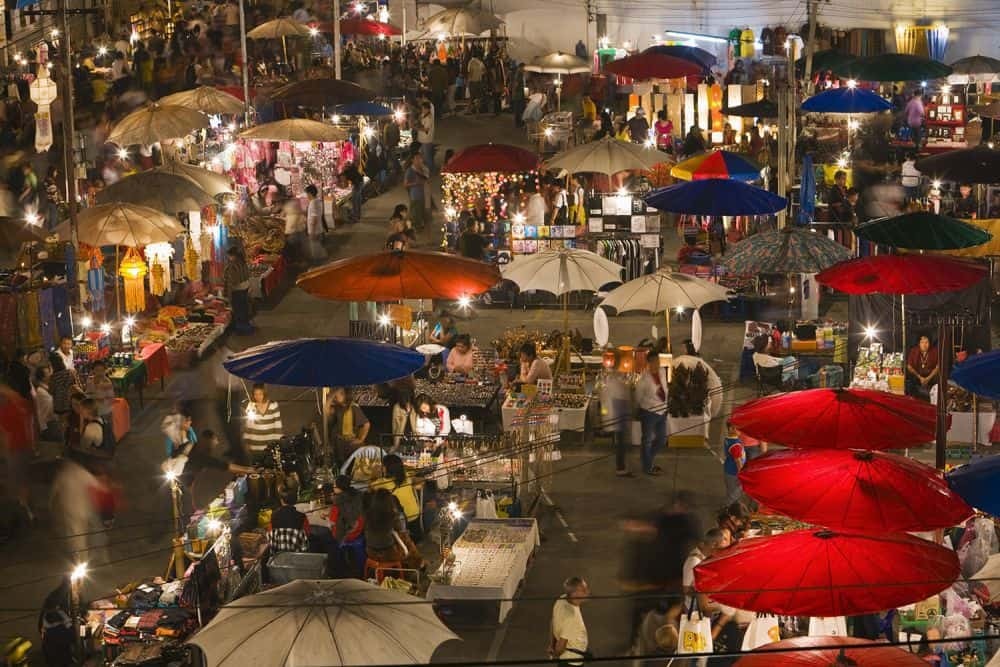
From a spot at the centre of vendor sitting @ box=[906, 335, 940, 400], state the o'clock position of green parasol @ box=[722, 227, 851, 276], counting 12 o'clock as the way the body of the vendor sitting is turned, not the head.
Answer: The green parasol is roughly at 4 o'clock from the vendor sitting.

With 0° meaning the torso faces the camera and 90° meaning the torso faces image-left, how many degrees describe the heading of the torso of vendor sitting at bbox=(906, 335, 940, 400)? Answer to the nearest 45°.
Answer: approximately 0°

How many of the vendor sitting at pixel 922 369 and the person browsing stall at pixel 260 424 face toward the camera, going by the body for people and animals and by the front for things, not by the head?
2

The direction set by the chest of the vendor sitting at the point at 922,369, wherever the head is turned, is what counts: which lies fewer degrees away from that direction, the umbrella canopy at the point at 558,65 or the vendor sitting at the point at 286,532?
the vendor sitting

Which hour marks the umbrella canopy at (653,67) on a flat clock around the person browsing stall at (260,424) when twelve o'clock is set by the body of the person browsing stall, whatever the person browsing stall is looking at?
The umbrella canopy is roughly at 7 o'clock from the person browsing stall.

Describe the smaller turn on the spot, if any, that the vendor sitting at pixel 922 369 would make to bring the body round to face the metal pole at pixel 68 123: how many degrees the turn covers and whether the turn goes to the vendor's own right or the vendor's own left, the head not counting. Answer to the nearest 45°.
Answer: approximately 90° to the vendor's own right

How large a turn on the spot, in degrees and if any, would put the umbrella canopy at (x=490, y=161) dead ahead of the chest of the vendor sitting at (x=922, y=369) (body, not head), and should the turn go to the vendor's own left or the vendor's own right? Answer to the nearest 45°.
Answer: approximately 135° to the vendor's own right

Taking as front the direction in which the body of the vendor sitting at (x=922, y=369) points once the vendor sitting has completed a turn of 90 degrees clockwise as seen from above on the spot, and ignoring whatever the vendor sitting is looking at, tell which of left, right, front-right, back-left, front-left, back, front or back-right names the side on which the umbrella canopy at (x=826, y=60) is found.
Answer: right

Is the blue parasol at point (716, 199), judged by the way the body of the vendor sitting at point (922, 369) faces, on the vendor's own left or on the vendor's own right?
on the vendor's own right

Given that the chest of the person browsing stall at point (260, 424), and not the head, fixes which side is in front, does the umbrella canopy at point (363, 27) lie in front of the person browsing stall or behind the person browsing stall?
behind

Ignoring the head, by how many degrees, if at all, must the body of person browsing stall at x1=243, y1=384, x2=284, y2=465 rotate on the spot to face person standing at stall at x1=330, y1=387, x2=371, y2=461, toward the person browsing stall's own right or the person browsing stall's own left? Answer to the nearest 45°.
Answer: approximately 45° to the person browsing stall's own left

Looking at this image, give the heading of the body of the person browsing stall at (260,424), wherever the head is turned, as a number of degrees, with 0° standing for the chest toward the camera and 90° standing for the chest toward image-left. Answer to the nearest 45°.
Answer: approximately 0°

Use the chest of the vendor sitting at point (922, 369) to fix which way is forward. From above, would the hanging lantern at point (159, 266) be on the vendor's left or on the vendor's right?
on the vendor's right
